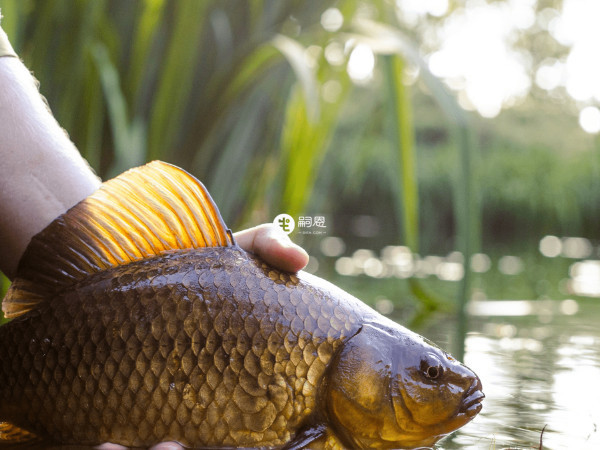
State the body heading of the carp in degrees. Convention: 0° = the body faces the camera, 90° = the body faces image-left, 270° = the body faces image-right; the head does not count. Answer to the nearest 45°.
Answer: approximately 270°

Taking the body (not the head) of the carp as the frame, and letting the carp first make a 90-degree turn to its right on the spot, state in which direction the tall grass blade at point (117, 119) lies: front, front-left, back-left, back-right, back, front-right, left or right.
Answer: back

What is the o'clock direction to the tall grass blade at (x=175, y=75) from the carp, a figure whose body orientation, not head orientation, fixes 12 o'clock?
The tall grass blade is roughly at 9 o'clock from the carp.
